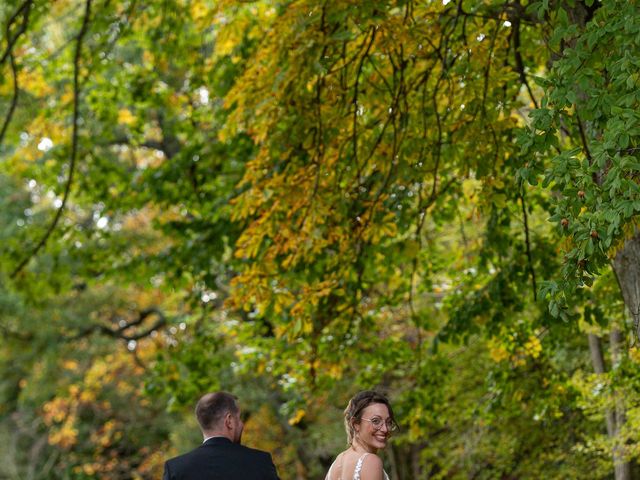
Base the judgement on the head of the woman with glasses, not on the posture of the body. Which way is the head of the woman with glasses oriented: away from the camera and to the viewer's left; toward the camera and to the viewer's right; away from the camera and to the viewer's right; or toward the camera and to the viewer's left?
toward the camera and to the viewer's right

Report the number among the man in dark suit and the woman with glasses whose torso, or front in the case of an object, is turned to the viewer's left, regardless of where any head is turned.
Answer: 0

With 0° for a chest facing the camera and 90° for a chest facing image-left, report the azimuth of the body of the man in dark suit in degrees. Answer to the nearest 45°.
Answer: approximately 180°

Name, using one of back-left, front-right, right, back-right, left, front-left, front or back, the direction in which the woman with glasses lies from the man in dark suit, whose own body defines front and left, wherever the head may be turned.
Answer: right

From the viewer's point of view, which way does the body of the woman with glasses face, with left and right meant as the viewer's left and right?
facing away from the viewer and to the right of the viewer

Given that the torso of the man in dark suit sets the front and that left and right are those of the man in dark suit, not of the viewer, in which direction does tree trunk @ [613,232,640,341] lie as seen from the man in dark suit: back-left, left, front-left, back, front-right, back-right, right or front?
right

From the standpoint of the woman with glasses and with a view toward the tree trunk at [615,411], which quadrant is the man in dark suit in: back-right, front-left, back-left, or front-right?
back-left

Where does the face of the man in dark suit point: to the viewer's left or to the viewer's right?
to the viewer's right

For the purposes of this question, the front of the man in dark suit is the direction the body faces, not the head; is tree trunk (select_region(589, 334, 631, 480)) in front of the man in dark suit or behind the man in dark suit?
in front
